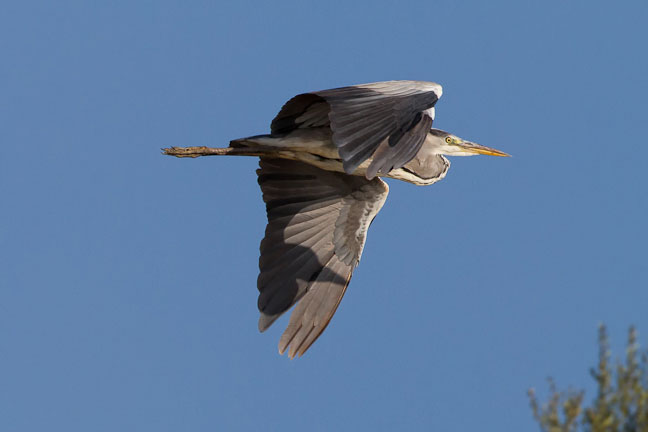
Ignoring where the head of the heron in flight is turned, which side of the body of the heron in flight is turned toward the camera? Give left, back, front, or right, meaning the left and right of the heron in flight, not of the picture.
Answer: right
